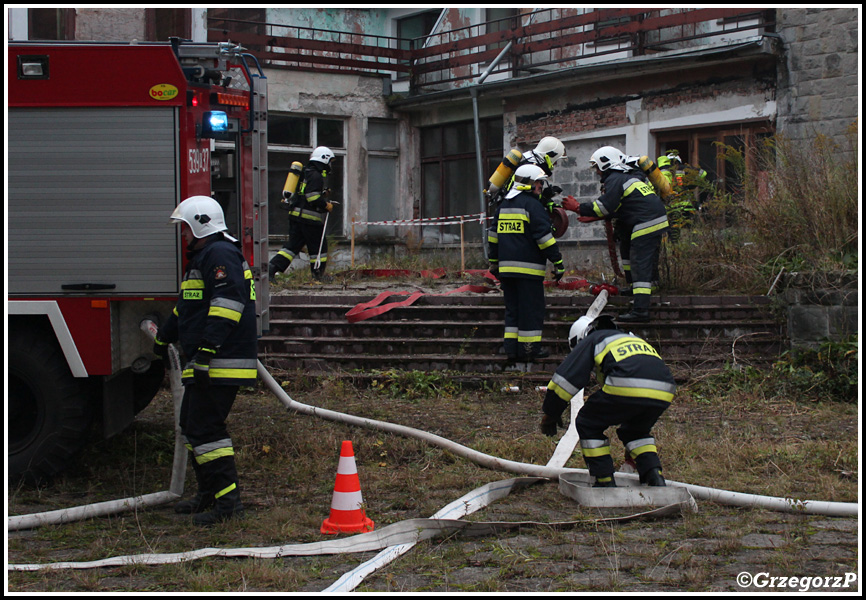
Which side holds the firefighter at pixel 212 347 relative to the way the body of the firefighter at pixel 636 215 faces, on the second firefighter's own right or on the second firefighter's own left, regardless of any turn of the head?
on the second firefighter's own left

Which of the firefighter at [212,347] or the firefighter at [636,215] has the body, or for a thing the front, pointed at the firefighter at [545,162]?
the firefighter at [636,215]

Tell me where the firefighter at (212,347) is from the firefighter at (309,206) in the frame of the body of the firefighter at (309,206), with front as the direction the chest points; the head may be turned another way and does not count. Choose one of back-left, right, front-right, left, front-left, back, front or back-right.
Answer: right

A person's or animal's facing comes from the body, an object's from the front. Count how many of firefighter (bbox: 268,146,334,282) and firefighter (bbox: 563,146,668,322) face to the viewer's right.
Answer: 1

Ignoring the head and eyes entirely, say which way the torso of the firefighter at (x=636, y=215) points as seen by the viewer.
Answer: to the viewer's left

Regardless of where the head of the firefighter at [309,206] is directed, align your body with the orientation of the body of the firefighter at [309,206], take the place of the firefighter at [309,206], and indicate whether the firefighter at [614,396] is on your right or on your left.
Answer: on your right

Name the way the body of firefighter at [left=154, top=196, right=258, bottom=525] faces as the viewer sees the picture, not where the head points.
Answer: to the viewer's left

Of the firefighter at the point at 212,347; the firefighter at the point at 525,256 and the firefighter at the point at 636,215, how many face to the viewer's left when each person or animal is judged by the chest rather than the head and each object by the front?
2

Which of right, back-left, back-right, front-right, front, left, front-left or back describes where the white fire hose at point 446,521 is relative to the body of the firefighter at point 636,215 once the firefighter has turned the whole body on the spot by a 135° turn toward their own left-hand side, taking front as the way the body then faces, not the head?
front-right

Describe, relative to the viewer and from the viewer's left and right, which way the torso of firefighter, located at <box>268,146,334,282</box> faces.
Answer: facing to the right of the viewer
